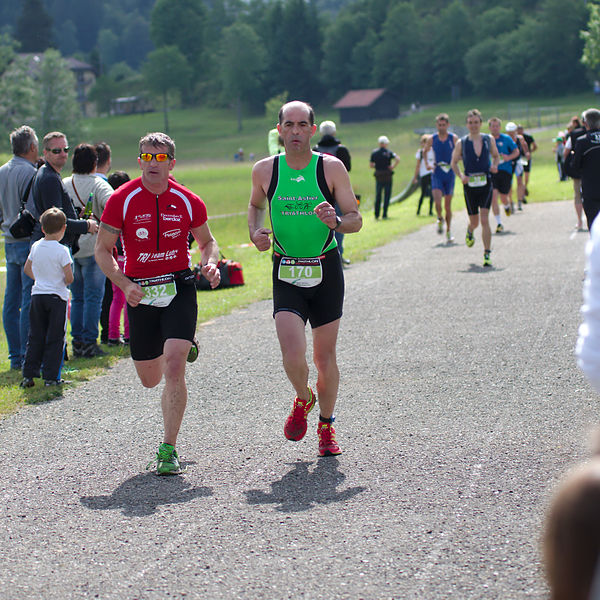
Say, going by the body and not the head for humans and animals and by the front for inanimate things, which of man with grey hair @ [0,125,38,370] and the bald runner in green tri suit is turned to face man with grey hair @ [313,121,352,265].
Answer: man with grey hair @ [0,125,38,370]

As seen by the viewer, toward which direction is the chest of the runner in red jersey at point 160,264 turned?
toward the camera

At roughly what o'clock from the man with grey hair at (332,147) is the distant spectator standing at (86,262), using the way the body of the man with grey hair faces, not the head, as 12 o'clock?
The distant spectator standing is roughly at 7 o'clock from the man with grey hair.

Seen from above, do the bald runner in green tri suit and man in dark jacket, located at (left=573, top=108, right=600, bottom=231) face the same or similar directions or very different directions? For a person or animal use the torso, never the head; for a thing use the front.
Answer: very different directions

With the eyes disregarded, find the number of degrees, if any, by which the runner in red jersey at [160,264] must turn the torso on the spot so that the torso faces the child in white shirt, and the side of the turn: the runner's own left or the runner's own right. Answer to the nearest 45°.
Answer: approximately 180°

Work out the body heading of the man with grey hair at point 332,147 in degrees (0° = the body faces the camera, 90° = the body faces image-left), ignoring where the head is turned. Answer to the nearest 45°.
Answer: approximately 180°

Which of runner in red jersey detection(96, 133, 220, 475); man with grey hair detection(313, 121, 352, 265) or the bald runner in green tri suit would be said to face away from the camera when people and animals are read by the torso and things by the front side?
the man with grey hair

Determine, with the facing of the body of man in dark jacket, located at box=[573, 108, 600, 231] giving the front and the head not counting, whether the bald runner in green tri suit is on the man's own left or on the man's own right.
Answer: on the man's own left

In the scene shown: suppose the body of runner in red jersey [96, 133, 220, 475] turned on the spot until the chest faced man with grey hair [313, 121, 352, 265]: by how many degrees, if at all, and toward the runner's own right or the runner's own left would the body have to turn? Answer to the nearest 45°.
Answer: approximately 180°

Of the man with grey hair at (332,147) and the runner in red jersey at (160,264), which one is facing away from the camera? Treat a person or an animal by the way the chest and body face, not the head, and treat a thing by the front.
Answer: the man with grey hair

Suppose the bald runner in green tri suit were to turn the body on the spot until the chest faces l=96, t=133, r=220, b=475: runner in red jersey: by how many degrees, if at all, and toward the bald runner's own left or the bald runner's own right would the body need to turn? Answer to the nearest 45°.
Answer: approximately 90° to the bald runner's own right

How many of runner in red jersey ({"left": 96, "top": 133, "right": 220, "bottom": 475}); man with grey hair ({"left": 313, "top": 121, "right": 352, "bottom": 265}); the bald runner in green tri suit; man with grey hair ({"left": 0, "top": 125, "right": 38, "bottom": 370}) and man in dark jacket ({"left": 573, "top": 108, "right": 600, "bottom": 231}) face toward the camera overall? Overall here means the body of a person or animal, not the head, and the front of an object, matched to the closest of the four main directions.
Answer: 2

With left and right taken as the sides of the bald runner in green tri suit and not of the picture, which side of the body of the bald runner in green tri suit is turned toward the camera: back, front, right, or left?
front
